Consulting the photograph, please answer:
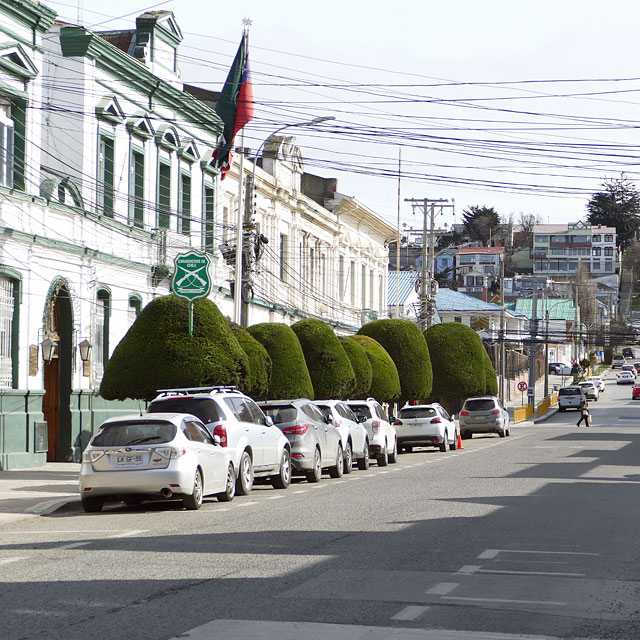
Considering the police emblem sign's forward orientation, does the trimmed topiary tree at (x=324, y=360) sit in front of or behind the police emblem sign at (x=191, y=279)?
behind

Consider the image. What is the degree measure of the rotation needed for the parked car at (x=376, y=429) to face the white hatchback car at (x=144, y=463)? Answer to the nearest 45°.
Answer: approximately 180°

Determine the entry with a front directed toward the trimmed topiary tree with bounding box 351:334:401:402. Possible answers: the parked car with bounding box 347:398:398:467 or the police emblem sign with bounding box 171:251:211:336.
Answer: the parked car

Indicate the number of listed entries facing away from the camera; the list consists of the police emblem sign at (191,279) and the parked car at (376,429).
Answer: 1

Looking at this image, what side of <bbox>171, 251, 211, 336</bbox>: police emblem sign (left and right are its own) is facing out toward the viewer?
front

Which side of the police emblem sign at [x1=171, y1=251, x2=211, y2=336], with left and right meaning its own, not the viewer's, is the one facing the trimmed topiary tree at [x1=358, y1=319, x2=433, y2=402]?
back

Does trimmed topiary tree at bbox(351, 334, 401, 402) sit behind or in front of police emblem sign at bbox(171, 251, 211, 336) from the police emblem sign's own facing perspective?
behind

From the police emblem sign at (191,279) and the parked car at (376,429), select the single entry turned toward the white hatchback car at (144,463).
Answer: the police emblem sign

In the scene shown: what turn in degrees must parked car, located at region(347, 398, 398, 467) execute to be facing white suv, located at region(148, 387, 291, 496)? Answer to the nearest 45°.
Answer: approximately 180°

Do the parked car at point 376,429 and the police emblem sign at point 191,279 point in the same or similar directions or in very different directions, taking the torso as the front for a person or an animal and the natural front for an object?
very different directions

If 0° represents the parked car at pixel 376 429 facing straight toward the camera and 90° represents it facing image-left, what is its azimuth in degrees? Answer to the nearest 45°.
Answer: approximately 180°
